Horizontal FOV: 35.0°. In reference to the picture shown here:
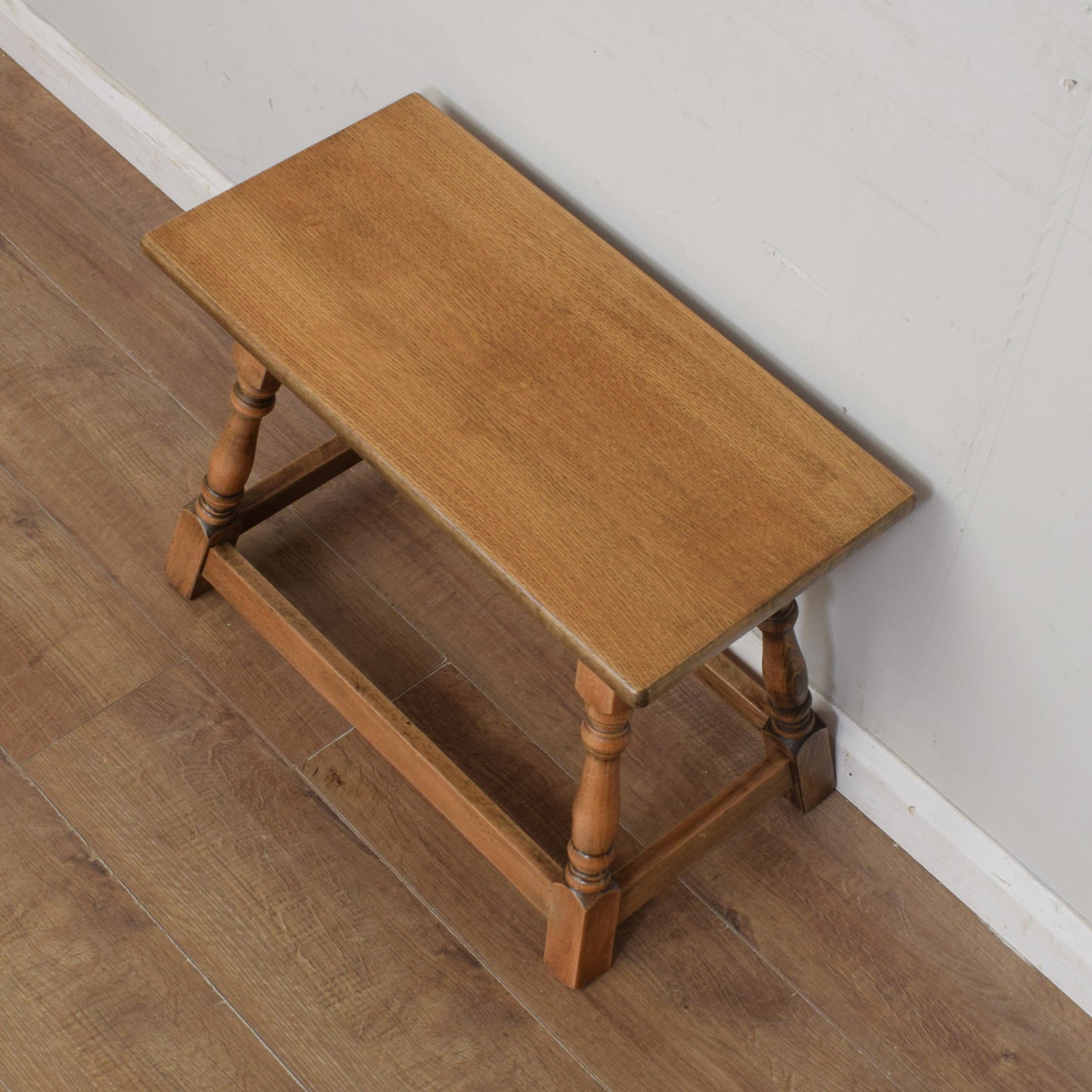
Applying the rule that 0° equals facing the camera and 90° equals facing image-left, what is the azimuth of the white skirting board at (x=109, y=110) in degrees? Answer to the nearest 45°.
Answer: approximately 45°

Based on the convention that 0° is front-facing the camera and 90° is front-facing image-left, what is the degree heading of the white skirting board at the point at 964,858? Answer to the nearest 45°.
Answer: approximately 45°
